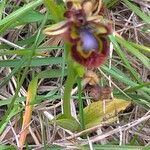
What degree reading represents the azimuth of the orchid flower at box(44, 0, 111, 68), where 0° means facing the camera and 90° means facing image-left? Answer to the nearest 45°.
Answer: approximately 0°
